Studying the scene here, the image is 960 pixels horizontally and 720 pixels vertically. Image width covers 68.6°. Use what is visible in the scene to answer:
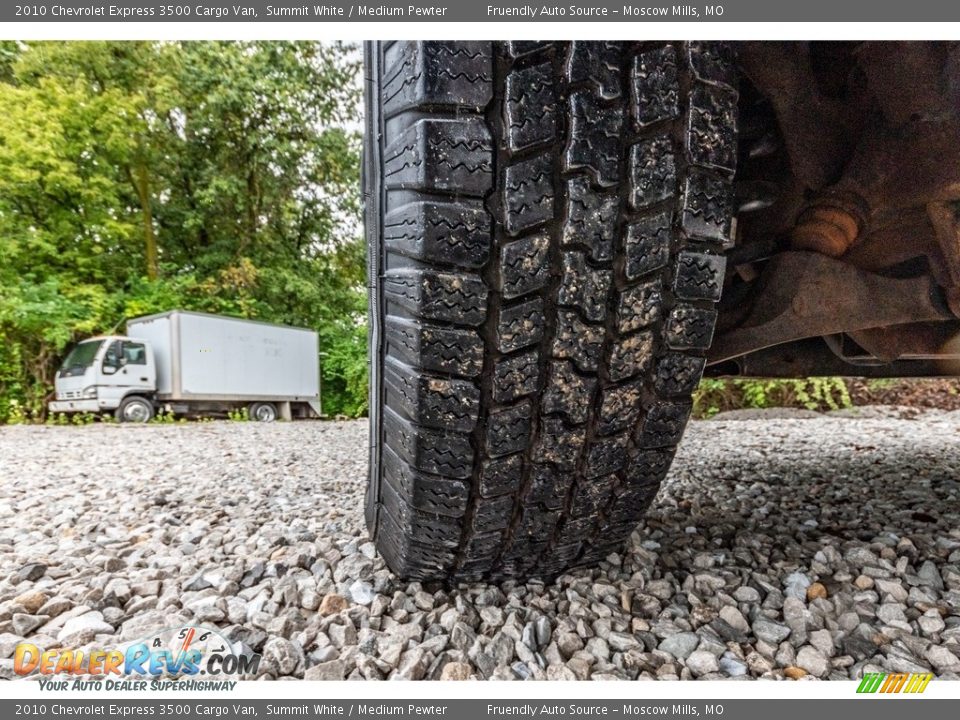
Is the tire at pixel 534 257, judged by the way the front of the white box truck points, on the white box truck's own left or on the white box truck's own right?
on the white box truck's own left

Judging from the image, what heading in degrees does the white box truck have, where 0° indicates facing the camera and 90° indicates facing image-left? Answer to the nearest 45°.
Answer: approximately 45°

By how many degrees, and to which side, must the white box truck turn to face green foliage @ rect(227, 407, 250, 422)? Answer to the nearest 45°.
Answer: approximately 180°
